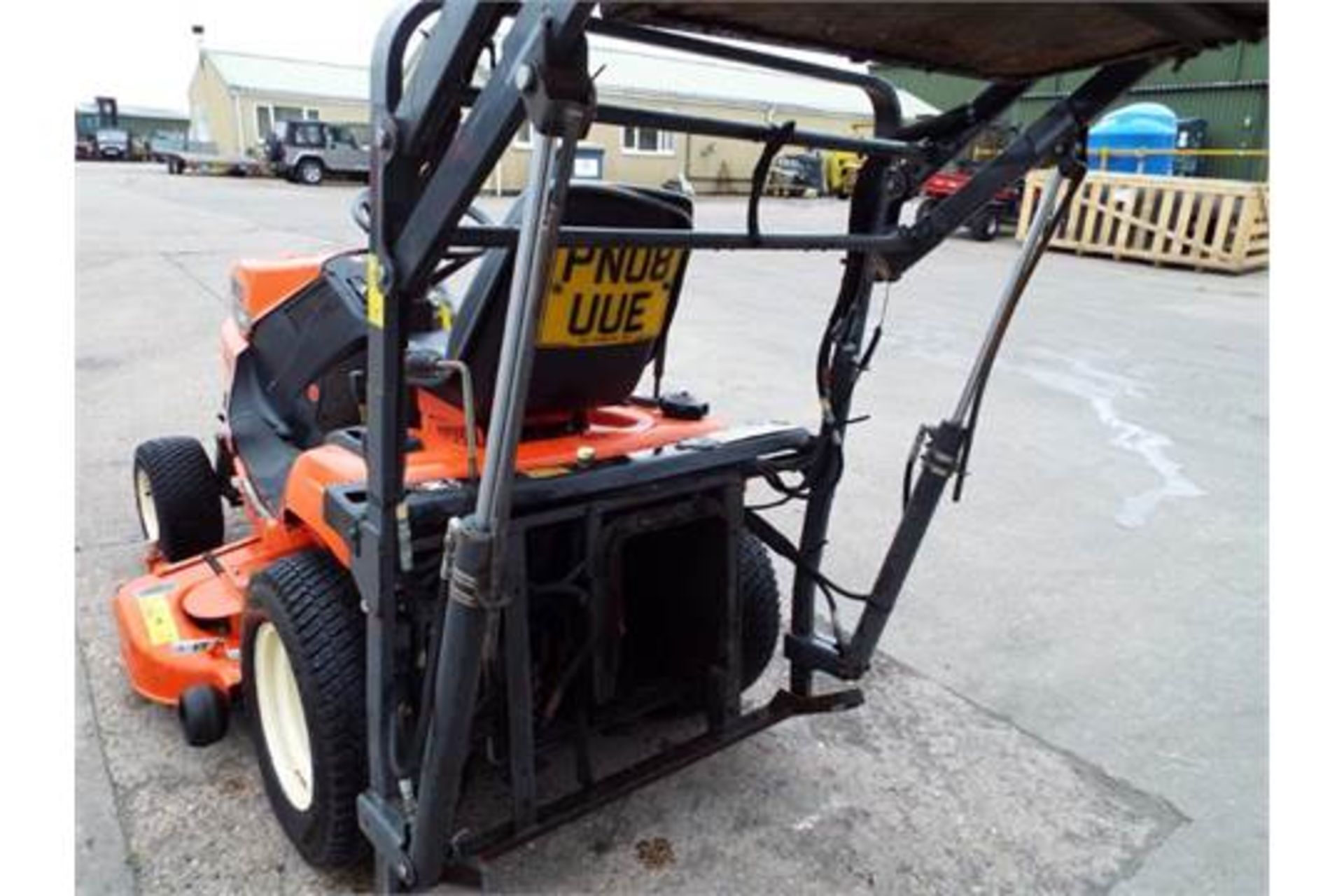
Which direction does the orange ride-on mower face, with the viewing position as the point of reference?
facing away from the viewer and to the left of the viewer

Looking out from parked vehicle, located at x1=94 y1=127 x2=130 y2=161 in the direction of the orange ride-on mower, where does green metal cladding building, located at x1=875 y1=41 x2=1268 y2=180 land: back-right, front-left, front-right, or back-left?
front-left

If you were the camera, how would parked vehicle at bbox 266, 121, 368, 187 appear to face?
facing away from the viewer and to the right of the viewer

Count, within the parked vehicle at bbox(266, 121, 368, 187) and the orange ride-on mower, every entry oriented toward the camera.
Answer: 0
